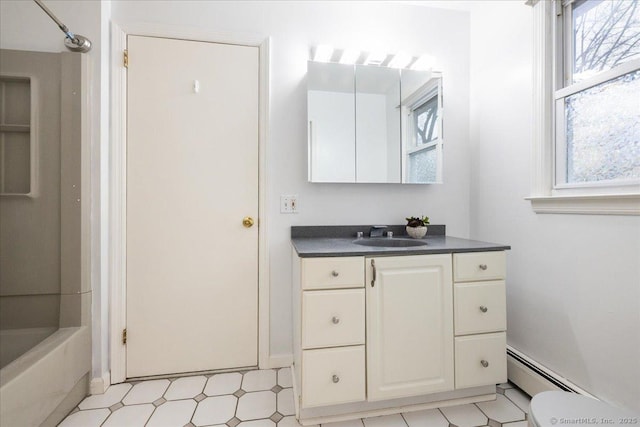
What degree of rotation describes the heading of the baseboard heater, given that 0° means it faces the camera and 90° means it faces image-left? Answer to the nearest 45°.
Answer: approximately 45°

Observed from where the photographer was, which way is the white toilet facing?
facing away from the viewer and to the left of the viewer

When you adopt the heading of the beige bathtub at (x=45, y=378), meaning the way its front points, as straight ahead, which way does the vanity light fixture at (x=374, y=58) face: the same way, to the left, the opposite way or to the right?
to the right

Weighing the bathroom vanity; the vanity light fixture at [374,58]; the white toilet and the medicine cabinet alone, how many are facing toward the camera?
3

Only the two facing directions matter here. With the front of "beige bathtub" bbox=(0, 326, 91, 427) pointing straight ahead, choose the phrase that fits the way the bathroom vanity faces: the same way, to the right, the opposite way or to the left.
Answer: to the right
